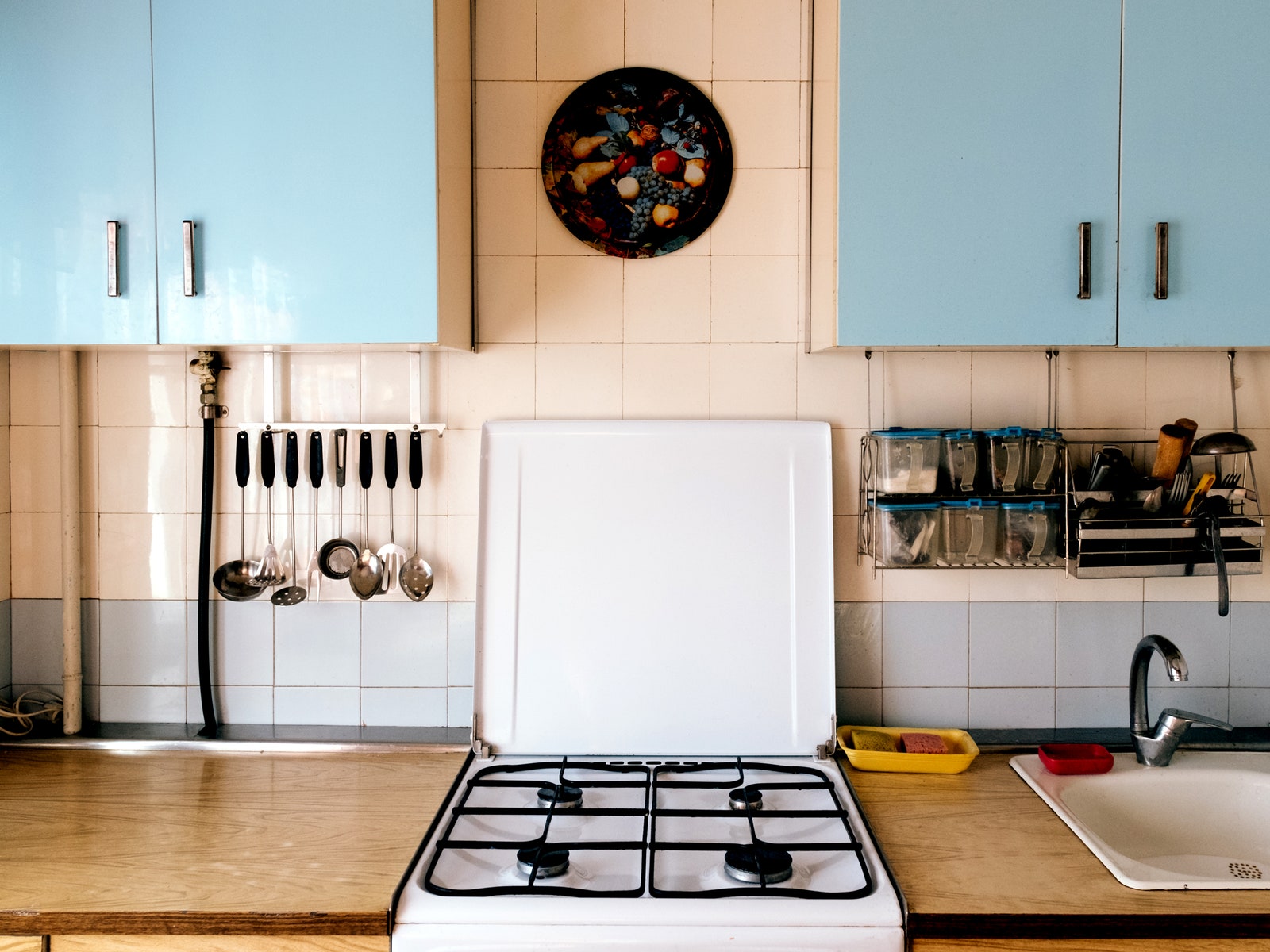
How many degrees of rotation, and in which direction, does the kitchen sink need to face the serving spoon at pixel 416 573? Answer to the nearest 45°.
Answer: approximately 90° to its right

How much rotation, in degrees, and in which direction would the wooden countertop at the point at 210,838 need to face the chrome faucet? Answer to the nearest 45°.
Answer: approximately 90° to its left

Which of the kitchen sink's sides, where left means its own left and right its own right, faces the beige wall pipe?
right

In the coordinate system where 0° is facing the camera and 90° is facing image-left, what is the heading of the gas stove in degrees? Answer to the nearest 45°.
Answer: approximately 0°

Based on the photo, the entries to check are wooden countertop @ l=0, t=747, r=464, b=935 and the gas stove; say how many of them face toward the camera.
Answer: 2

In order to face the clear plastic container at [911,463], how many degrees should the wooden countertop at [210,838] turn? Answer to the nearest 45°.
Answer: approximately 90° to its left

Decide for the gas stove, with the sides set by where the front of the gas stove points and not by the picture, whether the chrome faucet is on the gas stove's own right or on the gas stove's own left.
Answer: on the gas stove's own left
